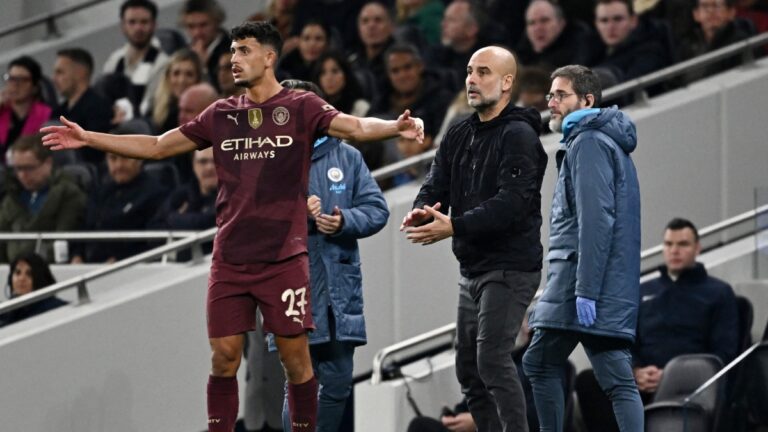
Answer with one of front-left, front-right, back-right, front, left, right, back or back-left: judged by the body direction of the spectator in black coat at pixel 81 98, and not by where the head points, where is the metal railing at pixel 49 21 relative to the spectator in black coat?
back-right

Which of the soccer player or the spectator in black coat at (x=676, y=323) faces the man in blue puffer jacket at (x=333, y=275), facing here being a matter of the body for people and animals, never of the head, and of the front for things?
the spectator in black coat

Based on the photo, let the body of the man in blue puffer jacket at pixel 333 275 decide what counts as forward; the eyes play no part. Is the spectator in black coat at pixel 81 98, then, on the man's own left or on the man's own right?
on the man's own right

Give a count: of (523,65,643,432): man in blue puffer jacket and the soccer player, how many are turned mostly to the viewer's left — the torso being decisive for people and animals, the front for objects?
1

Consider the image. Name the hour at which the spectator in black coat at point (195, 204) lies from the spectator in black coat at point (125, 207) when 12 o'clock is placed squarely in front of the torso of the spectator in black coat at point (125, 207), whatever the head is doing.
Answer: the spectator in black coat at point (195, 204) is roughly at 9 o'clock from the spectator in black coat at point (125, 207).
